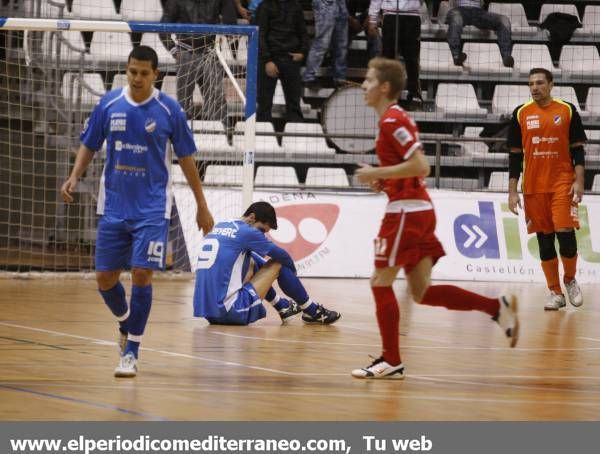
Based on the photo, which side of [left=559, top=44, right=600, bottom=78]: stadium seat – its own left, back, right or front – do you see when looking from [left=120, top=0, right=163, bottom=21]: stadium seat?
right

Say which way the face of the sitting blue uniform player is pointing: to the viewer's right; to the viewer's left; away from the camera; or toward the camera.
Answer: to the viewer's right

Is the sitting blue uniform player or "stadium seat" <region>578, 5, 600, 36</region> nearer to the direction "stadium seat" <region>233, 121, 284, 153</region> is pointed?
the sitting blue uniform player

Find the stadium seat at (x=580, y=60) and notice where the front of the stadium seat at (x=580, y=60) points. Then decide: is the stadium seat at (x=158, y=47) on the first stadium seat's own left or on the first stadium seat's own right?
on the first stadium seat's own right

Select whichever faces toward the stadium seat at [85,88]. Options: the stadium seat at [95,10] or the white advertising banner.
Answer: the stadium seat at [95,10]

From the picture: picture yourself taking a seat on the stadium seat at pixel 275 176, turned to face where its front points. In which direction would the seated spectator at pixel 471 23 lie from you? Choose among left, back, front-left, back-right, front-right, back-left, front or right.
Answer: back-left

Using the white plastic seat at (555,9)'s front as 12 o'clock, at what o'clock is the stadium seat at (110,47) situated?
The stadium seat is roughly at 2 o'clock from the white plastic seat.
